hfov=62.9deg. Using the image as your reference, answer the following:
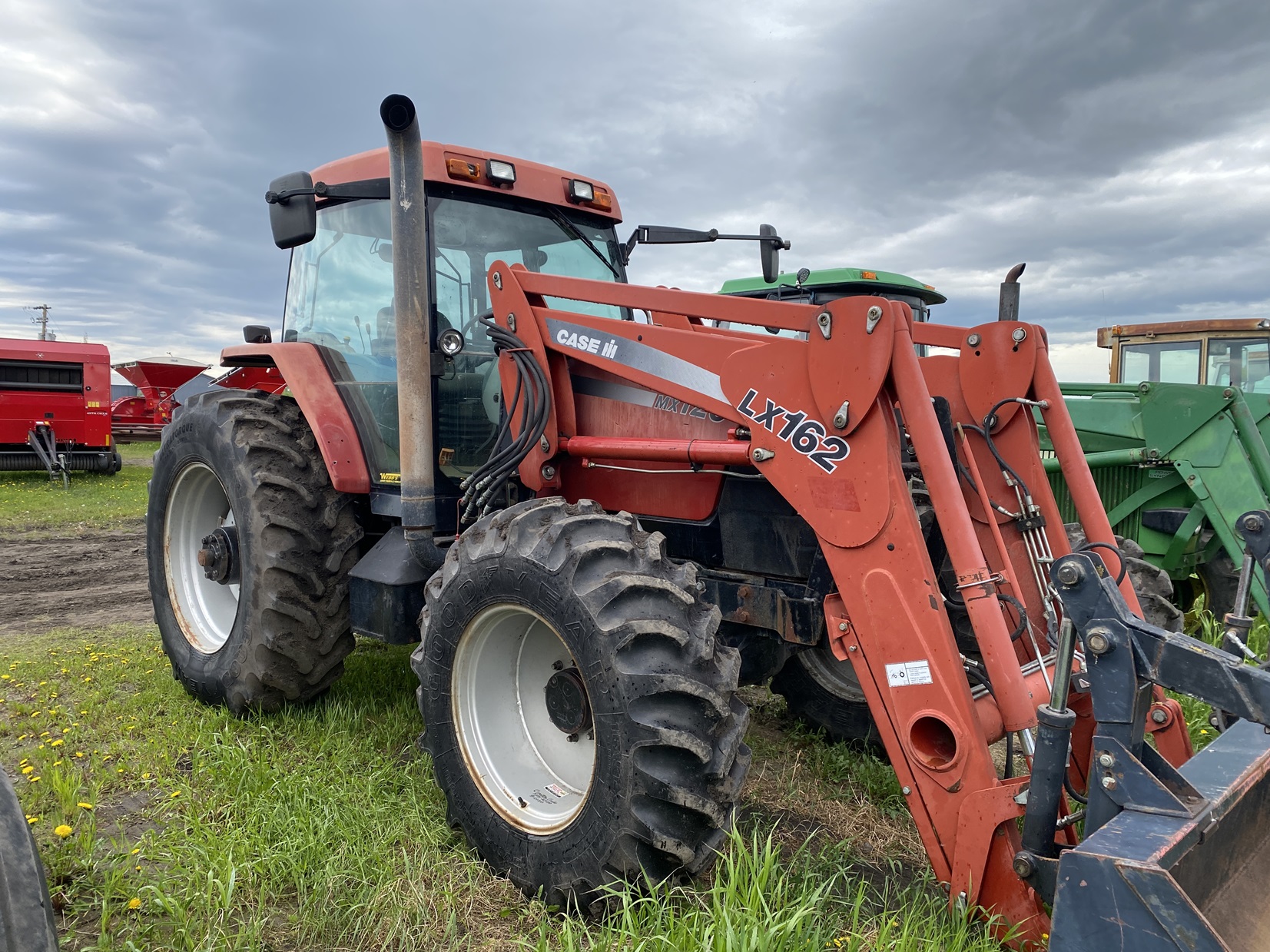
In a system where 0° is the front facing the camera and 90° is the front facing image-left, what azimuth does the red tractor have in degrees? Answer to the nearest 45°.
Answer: approximately 315°

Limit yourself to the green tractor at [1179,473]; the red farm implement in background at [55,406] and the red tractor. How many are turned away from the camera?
0

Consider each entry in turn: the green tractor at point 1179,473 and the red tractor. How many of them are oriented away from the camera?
0

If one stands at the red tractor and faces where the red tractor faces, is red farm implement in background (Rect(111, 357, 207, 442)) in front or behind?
behind

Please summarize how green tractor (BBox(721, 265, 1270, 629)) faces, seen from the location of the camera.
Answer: facing the viewer and to the right of the viewer

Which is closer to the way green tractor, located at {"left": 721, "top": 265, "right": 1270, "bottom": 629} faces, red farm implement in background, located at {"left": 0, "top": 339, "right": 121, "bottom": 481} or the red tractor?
the red tractor

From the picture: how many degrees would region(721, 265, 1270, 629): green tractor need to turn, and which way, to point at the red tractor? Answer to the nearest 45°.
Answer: approximately 90° to its right

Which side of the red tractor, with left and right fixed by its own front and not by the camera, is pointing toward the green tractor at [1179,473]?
left

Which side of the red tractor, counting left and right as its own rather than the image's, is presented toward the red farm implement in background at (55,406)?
back

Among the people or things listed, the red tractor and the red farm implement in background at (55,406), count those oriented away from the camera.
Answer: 0
